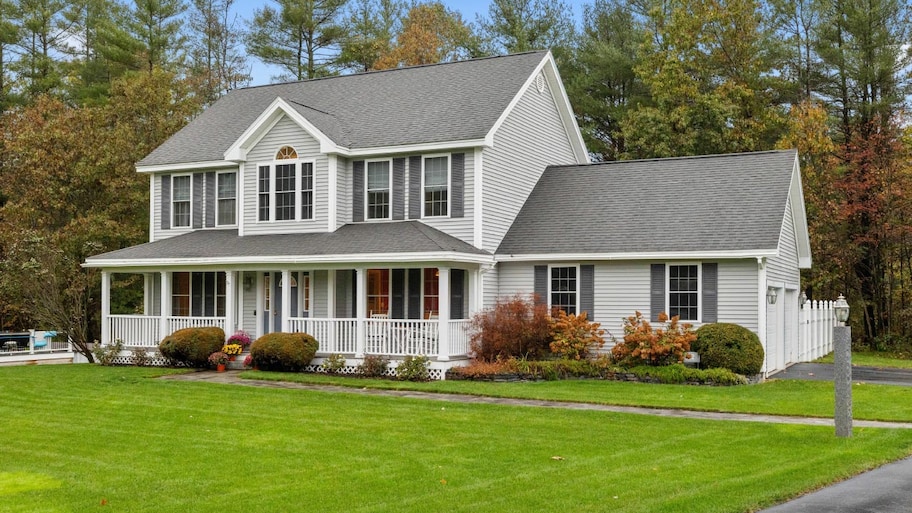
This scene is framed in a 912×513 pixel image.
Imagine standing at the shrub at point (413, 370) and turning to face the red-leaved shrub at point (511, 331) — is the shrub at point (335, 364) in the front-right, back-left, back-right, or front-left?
back-left

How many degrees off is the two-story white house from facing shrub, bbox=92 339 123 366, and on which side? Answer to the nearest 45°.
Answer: approximately 45° to its right

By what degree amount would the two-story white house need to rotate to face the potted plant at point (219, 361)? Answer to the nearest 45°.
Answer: approximately 45° to its right

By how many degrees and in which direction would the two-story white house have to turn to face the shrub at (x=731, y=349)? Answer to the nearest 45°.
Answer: approximately 90° to its left

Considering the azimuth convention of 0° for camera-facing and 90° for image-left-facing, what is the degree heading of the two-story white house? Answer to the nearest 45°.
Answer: approximately 45°

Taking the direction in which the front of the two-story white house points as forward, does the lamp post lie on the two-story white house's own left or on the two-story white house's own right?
on the two-story white house's own left

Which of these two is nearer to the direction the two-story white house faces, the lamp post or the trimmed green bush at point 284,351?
the trimmed green bush

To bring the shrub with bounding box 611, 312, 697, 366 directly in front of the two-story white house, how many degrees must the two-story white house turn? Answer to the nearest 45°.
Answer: approximately 90° to its left

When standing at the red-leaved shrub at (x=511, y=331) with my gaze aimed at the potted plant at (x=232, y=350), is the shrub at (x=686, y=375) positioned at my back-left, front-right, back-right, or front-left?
back-left
